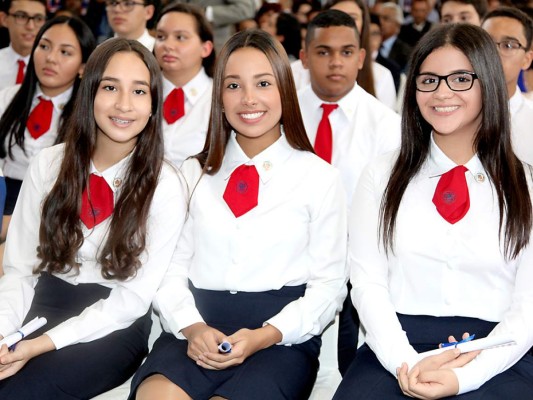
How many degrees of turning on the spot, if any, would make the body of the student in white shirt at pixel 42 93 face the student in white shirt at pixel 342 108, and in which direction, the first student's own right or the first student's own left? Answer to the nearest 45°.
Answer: approximately 90° to the first student's own left

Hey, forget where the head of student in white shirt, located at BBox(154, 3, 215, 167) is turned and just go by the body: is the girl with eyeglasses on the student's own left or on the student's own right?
on the student's own left

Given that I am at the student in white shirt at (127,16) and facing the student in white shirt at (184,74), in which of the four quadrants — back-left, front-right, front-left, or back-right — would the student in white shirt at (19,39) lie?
back-right

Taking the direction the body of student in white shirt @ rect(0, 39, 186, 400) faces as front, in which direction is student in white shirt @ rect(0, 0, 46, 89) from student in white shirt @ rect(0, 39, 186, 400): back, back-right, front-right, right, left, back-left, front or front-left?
back-right

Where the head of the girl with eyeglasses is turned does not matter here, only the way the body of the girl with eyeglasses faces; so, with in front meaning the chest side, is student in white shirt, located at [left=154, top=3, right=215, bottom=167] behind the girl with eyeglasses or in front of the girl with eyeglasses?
behind

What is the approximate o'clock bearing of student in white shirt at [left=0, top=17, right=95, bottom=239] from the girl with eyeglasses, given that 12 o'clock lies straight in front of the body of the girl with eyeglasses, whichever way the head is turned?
The student in white shirt is roughly at 4 o'clock from the girl with eyeglasses.

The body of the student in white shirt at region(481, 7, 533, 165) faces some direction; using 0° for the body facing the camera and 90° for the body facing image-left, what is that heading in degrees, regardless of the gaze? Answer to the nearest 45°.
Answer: approximately 45°

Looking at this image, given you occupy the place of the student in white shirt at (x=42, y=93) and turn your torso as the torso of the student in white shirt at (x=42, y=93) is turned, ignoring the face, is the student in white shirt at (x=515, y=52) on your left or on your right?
on your left
